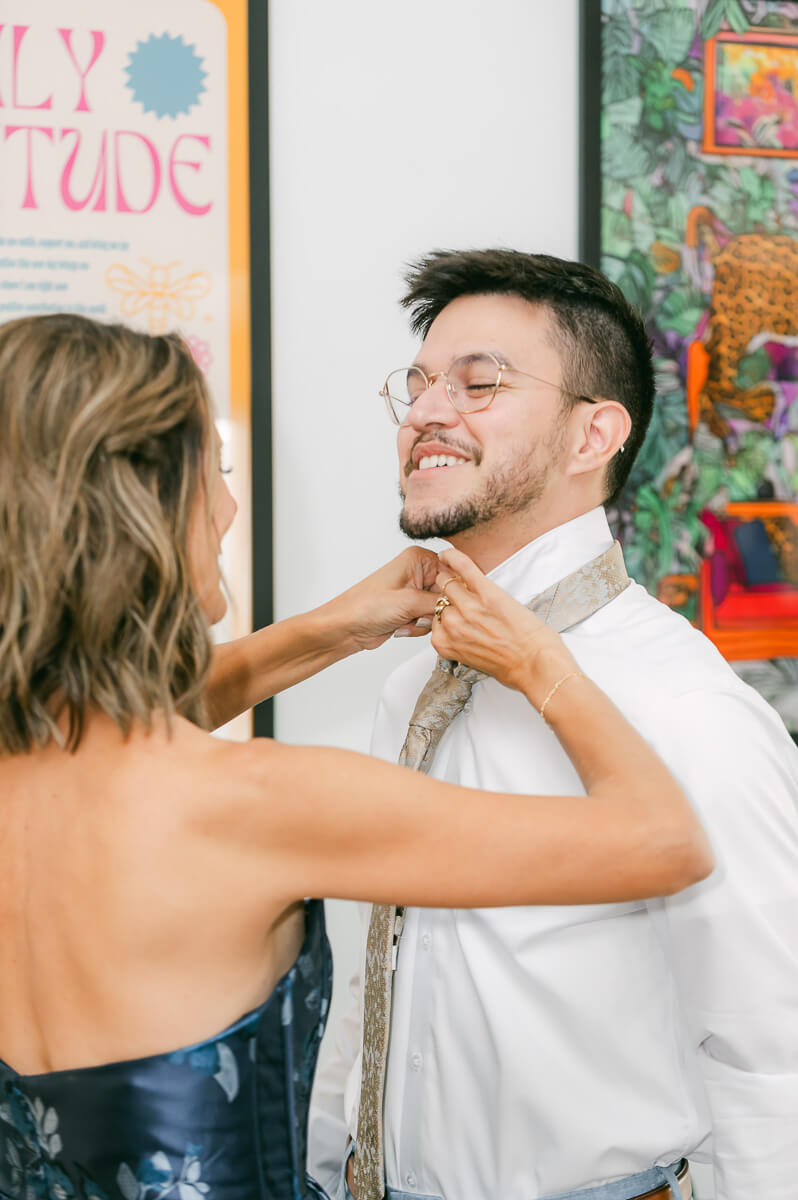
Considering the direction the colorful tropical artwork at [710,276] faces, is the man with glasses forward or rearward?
forward

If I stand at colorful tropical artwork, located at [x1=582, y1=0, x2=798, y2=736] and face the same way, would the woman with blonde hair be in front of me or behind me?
in front

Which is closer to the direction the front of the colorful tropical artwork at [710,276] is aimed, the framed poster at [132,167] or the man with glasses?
the man with glasses

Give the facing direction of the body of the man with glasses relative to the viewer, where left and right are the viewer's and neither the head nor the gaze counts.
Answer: facing the viewer and to the left of the viewer

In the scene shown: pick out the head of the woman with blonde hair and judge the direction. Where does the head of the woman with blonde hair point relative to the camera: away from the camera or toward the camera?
away from the camera

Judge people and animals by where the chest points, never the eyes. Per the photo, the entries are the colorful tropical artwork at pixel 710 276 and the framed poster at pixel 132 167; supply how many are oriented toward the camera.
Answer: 2

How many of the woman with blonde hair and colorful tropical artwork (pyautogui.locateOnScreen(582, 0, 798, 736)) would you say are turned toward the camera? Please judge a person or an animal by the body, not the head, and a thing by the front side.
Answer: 1

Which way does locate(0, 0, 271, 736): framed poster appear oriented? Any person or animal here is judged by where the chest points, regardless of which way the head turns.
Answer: toward the camera

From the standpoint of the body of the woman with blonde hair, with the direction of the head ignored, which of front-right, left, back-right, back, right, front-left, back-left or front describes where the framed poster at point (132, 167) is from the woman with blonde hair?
front-left

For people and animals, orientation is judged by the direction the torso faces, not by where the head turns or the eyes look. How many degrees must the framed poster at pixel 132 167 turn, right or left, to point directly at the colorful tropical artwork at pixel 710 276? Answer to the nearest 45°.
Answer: approximately 90° to its left

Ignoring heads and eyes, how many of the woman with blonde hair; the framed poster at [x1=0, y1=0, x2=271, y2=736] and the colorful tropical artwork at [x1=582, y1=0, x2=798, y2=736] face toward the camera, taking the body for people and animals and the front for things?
2

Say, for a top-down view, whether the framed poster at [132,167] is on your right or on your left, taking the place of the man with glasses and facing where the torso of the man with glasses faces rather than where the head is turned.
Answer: on your right

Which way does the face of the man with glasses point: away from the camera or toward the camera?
toward the camera

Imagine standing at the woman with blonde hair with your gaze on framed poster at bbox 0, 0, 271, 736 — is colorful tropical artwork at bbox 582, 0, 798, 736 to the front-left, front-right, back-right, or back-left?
front-right

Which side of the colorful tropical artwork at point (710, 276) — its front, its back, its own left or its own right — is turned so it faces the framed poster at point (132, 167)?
right

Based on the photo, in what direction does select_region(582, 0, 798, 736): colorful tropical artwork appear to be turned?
toward the camera
